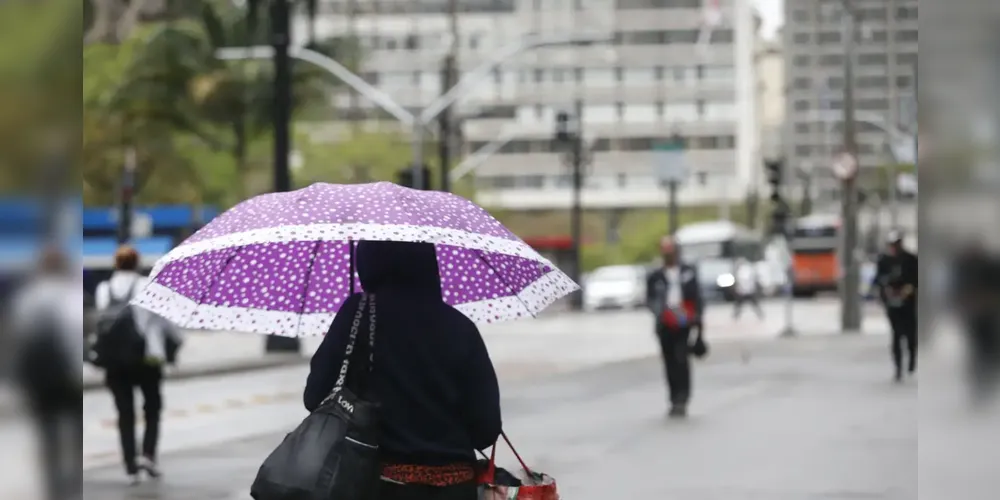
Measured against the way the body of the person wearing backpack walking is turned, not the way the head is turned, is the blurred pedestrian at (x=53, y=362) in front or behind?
behind

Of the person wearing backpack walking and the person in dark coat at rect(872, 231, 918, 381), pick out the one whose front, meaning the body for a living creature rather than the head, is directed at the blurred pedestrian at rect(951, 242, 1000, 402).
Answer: the person in dark coat

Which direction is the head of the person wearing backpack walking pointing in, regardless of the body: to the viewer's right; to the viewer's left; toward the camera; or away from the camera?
away from the camera

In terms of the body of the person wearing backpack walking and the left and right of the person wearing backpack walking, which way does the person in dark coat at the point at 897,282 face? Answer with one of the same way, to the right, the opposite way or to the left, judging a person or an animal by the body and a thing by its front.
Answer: the opposite way

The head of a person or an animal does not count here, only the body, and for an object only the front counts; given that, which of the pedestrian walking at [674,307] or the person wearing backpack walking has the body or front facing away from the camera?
the person wearing backpack walking

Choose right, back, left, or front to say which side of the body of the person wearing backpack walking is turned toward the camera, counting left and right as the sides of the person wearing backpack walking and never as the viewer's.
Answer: back

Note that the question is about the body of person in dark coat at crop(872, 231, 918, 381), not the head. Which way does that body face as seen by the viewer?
toward the camera

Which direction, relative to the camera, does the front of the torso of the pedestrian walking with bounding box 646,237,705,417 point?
toward the camera

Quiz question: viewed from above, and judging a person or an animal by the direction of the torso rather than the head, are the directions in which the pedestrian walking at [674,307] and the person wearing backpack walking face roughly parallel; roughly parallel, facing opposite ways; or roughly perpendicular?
roughly parallel, facing opposite ways

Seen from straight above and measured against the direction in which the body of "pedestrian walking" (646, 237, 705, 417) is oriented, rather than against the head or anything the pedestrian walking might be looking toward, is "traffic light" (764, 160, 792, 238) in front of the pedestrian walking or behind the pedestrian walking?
behind

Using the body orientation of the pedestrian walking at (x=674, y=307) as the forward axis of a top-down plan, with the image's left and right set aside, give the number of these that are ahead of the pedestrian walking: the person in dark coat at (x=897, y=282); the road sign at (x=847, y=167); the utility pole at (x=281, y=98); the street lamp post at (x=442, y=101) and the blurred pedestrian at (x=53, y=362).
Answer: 1

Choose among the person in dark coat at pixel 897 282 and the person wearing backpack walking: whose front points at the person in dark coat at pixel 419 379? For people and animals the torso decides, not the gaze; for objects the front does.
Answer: the person in dark coat at pixel 897 282

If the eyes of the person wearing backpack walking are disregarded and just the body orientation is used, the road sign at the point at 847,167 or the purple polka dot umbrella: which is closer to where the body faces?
the road sign

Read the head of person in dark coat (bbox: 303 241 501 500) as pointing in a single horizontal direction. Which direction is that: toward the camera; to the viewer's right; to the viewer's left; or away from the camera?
away from the camera

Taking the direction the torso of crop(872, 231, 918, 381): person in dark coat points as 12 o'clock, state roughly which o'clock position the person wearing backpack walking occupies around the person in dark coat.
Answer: The person wearing backpack walking is roughly at 1 o'clock from the person in dark coat.

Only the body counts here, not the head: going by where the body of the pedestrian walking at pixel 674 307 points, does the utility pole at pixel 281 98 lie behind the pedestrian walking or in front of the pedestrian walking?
behind

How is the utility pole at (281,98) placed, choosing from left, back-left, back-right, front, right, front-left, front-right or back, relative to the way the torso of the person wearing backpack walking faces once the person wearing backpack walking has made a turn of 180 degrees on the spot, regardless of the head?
back

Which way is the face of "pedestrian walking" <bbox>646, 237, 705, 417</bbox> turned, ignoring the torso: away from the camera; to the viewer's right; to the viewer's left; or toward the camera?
toward the camera

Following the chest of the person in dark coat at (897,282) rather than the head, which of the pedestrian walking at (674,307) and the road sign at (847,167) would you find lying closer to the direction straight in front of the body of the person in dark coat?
the pedestrian walking
